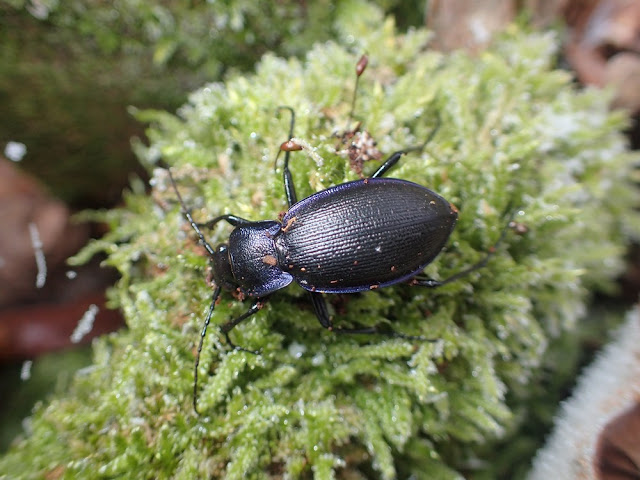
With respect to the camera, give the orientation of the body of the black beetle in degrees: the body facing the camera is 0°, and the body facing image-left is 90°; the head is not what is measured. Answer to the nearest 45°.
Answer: approximately 90°
